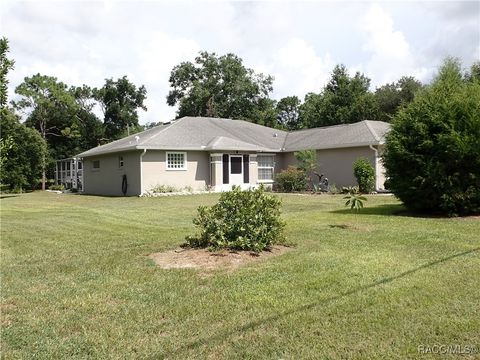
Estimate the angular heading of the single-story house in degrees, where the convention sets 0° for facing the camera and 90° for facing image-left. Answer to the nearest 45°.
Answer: approximately 315°

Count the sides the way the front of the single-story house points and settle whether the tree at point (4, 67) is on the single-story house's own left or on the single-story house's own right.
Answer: on the single-story house's own right

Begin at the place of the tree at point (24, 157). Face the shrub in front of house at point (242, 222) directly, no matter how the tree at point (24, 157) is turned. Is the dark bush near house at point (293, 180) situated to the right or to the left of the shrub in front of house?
left
